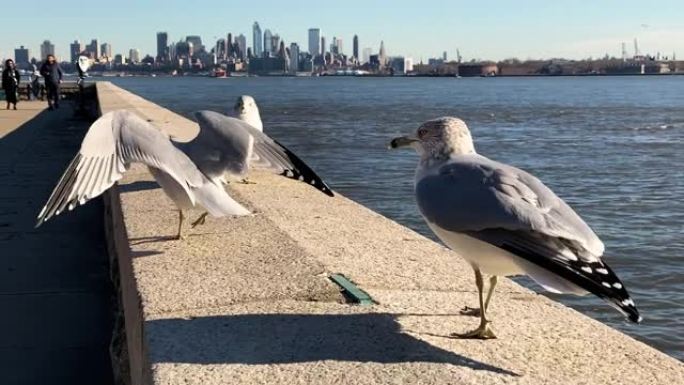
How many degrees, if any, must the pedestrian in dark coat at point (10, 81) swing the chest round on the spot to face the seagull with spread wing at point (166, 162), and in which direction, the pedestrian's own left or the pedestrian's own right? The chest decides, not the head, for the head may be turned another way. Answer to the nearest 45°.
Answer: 0° — they already face it

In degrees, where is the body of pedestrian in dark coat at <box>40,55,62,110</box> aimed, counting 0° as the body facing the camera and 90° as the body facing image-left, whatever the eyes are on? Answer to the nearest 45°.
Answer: approximately 0°

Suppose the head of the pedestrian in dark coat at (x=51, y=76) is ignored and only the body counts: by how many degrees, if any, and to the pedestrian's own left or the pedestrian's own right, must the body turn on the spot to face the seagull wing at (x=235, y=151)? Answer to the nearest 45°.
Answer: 0° — they already face it

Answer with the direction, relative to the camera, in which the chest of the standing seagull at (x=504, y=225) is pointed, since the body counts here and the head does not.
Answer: to the viewer's left

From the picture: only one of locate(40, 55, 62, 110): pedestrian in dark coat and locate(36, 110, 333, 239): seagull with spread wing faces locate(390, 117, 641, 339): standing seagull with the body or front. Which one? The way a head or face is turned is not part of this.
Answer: the pedestrian in dark coat

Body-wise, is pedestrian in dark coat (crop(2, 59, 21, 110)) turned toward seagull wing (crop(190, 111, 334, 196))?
yes

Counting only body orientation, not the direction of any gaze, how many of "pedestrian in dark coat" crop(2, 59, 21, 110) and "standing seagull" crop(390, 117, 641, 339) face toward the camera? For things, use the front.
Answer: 1

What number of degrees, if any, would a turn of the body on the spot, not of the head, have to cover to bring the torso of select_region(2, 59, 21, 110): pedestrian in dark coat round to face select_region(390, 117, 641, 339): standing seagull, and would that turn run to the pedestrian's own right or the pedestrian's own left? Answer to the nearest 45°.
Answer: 0° — they already face it
